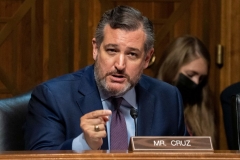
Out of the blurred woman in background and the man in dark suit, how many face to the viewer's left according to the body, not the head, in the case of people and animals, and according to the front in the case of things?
0

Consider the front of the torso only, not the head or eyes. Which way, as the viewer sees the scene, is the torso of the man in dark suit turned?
toward the camera

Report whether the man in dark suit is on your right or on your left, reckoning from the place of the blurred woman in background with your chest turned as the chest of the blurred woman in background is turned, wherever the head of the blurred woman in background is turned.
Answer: on your right

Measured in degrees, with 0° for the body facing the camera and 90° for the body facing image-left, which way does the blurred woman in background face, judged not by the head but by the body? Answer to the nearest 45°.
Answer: approximately 315°

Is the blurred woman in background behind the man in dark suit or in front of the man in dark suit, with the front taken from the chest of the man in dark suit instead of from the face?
behind
